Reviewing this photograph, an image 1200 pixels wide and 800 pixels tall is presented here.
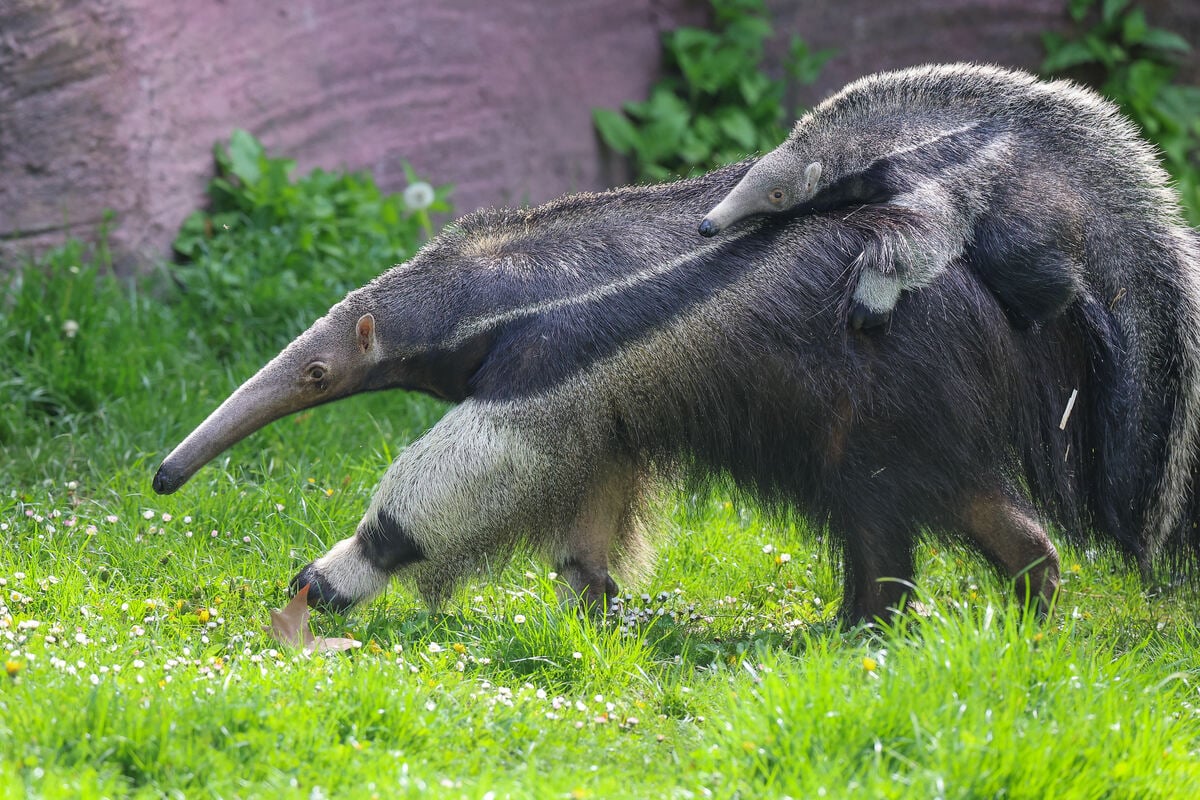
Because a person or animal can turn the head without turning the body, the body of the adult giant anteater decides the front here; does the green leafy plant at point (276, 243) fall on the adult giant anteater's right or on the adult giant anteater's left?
on the adult giant anteater's right

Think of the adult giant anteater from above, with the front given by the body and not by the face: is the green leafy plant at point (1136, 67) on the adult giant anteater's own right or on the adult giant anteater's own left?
on the adult giant anteater's own right

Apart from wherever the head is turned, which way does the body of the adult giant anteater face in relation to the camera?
to the viewer's left

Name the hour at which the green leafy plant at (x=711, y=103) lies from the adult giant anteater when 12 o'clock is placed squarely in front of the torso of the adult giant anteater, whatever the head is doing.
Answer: The green leafy plant is roughly at 3 o'clock from the adult giant anteater.
